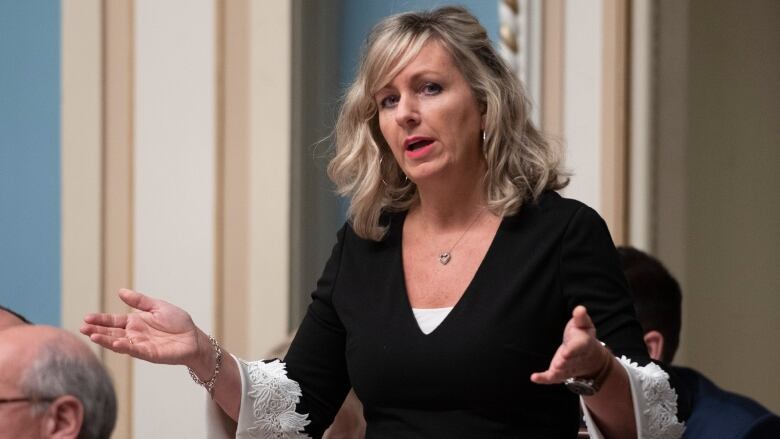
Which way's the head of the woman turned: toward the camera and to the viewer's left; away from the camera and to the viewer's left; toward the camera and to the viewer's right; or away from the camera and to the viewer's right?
toward the camera and to the viewer's left

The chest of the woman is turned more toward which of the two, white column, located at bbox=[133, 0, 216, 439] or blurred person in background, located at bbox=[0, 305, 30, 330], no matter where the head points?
the blurred person in background

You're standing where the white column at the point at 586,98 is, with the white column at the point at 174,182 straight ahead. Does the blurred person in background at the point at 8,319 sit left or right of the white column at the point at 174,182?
left

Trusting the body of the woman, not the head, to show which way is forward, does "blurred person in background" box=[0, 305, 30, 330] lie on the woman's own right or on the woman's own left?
on the woman's own right

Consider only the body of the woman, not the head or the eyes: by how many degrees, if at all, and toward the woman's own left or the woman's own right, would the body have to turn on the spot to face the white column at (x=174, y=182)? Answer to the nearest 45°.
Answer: approximately 135° to the woman's own right

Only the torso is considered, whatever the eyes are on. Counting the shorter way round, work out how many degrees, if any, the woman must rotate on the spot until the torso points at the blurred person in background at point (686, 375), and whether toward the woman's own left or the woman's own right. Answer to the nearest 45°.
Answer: approximately 180°

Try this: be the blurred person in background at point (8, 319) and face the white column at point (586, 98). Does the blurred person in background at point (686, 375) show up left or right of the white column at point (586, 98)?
right

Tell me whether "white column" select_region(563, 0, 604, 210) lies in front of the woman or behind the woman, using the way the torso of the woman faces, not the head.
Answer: behind
